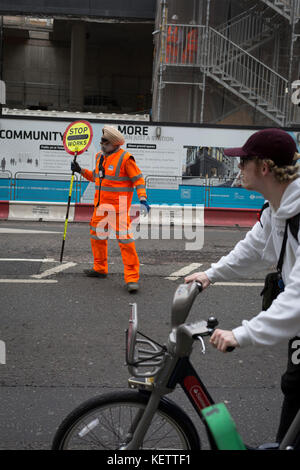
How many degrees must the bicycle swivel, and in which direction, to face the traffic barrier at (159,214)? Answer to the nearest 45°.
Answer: approximately 90° to its right

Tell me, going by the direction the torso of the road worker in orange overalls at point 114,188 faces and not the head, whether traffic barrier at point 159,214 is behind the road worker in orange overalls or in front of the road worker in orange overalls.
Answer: behind

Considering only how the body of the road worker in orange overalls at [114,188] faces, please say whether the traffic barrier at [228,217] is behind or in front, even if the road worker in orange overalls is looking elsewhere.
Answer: behind

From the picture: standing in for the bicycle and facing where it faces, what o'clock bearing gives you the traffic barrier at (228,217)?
The traffic barrier is roughly at 3 o'clock from the bicycle.

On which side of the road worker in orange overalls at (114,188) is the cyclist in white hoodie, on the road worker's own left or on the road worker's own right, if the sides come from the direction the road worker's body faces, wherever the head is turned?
on the road worker's own left

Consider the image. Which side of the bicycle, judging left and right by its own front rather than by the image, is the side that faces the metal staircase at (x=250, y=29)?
right

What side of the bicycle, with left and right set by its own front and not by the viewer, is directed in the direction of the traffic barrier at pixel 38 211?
right

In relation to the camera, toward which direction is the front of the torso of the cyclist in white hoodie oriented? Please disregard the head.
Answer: to the viewer's left

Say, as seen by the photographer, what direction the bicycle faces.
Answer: facing to the left of the viewer

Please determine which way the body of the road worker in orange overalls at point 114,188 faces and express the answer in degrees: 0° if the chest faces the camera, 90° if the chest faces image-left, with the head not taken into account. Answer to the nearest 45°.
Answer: approximately 45°

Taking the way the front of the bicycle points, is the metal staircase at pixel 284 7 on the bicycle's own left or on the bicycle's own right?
on the bicycle's own right

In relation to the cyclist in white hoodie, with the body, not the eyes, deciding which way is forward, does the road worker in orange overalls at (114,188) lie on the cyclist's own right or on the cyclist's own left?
on the cyclist's own right

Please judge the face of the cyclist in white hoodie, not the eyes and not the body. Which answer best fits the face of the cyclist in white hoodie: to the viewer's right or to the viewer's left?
to the viewer's left
